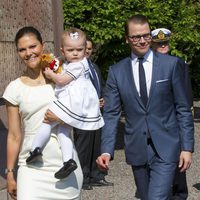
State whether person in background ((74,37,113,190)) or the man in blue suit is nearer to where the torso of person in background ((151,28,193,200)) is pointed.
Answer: the man in blue suit

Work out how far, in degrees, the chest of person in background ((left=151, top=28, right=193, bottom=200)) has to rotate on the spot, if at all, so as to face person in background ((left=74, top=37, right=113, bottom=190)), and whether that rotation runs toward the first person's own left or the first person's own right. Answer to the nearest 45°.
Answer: approximately 135° to the first person's own right

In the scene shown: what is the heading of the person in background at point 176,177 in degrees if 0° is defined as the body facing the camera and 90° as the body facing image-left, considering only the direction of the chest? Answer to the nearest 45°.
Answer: approximately 0°

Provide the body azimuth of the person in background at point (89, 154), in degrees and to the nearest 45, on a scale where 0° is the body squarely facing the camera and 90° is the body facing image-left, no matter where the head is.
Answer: approximately 315°

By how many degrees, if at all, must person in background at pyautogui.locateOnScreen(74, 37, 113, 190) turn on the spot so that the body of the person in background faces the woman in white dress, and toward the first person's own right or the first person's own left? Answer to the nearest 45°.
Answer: approximately 45° to the first person's own right

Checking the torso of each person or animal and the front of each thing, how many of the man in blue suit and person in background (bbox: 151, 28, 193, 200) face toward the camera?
2

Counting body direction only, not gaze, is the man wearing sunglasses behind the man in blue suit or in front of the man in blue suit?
behind

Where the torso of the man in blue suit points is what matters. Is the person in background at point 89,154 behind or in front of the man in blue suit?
behind

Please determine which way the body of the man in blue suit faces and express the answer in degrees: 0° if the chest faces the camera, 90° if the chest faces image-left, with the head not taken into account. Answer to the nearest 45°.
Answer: approximately 0°
